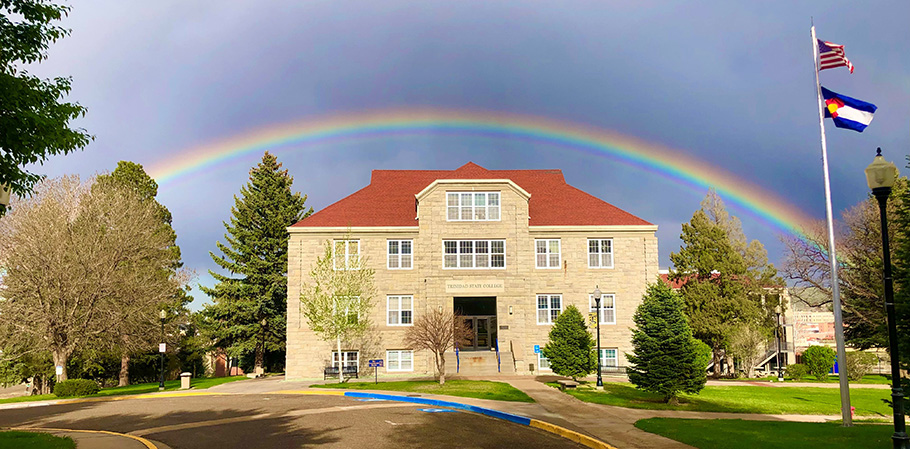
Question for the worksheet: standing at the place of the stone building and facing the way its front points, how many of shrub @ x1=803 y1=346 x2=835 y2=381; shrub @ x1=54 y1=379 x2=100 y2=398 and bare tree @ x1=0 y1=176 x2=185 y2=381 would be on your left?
1

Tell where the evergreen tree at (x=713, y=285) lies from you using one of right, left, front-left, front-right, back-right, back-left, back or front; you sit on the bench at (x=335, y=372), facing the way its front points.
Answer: left

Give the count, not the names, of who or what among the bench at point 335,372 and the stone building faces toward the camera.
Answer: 2

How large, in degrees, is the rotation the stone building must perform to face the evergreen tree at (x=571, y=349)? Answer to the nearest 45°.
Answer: approximately 45° to its left

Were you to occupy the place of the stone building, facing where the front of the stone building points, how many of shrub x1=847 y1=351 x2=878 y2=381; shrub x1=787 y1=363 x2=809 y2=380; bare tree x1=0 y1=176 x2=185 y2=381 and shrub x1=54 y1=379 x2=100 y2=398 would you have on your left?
2

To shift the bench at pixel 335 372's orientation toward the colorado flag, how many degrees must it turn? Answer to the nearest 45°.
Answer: approximately 45° to its left

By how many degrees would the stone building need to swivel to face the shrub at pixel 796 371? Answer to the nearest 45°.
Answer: approximately 90° to its left

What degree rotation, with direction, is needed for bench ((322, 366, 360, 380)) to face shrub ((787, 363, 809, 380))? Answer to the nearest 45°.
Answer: approximately 90° to its left

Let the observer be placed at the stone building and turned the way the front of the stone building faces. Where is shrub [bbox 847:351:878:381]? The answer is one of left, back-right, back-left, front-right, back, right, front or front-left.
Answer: left

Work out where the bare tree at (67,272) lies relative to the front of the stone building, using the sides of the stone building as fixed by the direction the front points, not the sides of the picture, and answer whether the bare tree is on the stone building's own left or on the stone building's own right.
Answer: on the stone building's own right

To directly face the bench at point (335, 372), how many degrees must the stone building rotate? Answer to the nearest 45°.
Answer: approximately 90° to its right

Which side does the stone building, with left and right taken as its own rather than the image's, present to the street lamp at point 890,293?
front

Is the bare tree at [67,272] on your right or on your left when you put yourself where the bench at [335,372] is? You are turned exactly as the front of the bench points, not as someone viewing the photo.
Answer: on your right

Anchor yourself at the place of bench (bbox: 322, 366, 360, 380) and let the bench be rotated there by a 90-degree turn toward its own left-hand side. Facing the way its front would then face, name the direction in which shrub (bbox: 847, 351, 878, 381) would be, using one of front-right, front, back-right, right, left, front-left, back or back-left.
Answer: front
